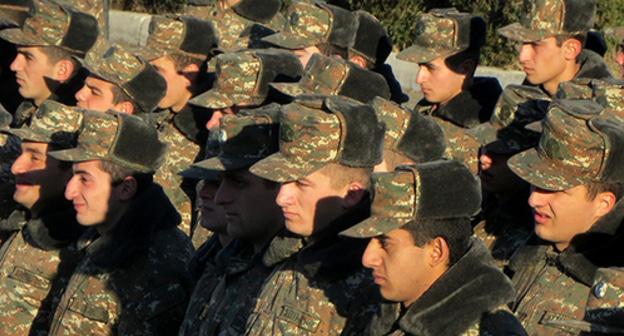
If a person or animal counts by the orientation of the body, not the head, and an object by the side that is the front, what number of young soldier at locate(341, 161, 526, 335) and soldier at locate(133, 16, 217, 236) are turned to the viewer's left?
2

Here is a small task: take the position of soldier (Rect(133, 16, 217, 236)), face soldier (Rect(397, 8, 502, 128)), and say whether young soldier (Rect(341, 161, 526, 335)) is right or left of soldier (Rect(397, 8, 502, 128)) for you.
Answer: right

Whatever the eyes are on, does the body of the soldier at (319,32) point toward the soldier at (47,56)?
yes

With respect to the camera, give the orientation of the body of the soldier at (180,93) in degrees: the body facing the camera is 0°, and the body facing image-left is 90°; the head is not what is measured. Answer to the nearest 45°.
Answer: approximately 90°

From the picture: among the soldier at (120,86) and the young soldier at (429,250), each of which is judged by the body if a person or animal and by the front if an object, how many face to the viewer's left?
2

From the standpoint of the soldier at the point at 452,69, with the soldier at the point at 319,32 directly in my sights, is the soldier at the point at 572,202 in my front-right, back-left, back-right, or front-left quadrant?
back-left

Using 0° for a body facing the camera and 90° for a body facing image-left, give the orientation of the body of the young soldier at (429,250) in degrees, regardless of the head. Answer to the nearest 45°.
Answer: approximately 90°

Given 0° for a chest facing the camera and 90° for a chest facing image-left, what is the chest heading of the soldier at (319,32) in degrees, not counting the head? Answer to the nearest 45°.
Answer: approximately 90°

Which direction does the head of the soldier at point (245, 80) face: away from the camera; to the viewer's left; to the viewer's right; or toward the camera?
to the viewer's left

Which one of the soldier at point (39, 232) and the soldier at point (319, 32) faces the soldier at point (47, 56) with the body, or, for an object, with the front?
the soldier at point (319, 32)
